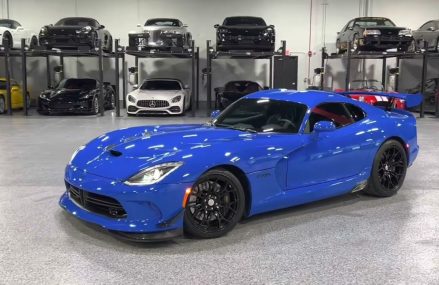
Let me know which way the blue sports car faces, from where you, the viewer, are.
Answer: facing the viewer and to the left of the viewer

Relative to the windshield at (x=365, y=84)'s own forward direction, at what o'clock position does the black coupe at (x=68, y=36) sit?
The black coupe is roughly at 2 o'clock from the windshield.

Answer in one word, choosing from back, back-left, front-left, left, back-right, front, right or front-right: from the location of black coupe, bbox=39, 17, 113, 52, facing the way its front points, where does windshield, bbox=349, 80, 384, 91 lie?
back-left

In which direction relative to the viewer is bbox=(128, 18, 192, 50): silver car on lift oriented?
toward the camera

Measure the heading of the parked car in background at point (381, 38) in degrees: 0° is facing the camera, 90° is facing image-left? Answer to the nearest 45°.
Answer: approximately 315°

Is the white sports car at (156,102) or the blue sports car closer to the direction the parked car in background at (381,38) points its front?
the blue sports car

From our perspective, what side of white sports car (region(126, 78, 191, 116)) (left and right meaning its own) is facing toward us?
front

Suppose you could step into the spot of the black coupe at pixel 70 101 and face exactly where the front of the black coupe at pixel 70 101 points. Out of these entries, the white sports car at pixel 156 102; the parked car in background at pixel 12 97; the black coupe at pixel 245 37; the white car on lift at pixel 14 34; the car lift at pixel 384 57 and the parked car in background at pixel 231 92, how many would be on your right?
2

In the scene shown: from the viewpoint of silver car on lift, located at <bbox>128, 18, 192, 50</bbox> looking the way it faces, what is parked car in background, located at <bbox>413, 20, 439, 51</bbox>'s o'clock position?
The parked car in background is roughly at 9 o'clock from the silver car on lift.

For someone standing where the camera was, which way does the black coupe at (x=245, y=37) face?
facing the viewer
